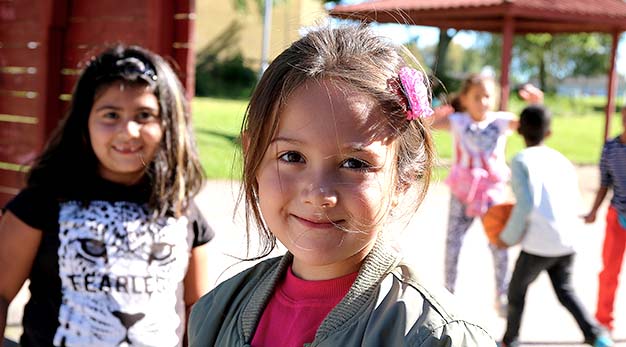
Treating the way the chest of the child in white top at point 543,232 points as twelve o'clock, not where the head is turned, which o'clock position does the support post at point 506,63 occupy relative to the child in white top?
The support post is roughly at 1 o'clock from the child in white top.

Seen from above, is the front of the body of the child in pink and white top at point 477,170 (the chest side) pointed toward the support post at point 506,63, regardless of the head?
no

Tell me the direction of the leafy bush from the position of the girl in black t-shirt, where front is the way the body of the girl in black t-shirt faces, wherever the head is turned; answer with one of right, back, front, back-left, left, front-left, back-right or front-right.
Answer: back

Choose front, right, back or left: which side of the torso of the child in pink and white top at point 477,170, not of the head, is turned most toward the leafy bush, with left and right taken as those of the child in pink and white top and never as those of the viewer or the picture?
back

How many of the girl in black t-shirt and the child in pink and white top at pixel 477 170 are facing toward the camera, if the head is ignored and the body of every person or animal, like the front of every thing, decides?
2

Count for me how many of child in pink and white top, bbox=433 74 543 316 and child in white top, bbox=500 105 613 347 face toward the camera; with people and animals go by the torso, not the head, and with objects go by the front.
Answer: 1

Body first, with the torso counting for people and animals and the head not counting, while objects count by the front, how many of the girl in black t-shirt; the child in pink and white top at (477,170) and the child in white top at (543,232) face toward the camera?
2

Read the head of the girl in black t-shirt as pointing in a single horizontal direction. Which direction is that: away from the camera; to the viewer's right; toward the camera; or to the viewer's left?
toward the camera

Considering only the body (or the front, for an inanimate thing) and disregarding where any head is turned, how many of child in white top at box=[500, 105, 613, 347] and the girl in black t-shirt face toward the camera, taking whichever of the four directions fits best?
1

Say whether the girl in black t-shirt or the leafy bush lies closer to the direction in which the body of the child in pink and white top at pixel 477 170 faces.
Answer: the girl in black t-shirt

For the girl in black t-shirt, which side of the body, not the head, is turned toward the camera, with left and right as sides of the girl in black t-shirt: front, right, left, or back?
front

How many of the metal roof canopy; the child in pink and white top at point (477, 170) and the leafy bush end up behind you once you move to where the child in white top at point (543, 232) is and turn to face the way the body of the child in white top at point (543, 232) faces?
0

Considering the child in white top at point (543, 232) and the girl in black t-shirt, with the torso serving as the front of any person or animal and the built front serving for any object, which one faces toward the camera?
the girl in black t-shirt

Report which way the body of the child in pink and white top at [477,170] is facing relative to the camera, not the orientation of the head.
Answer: toward the camera

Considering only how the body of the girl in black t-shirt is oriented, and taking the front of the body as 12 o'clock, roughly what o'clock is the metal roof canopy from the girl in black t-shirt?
The metal roof canopy is roughly at 7 o'clock from the girl in black t-shirt.

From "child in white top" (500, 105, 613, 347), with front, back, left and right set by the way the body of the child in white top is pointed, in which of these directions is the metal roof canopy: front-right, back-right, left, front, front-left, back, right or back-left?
front-right
